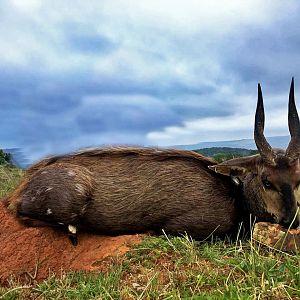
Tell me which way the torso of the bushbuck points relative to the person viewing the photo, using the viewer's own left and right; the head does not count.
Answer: facing to the right of the viewer
